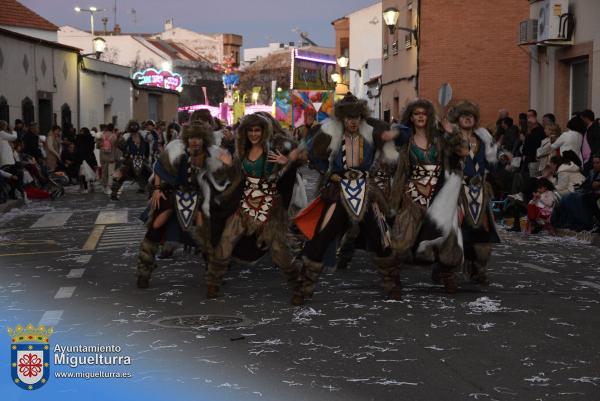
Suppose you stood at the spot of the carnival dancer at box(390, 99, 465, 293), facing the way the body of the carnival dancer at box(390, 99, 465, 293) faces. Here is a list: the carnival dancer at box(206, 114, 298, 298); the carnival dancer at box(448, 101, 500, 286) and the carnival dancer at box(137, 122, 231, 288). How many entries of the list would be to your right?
2

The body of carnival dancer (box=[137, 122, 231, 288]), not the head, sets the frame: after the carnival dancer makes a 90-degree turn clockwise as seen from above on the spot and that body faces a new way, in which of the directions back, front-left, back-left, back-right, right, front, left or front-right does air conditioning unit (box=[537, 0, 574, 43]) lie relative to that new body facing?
back-right

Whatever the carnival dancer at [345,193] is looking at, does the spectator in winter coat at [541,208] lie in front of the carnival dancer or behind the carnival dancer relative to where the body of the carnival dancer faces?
behind

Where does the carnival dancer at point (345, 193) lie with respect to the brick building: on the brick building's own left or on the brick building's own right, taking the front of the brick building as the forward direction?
on the brick building's own left

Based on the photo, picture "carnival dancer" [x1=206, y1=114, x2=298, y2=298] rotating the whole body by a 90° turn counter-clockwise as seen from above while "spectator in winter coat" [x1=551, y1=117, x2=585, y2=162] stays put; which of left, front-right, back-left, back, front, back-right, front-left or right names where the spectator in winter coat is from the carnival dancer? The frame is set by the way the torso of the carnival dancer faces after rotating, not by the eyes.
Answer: front-left

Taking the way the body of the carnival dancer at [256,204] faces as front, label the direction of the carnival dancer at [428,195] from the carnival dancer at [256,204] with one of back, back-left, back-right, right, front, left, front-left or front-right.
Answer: left

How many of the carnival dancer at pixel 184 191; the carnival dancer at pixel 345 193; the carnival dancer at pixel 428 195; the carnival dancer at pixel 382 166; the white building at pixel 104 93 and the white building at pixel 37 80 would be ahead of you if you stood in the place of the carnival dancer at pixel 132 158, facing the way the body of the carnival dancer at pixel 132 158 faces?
4
